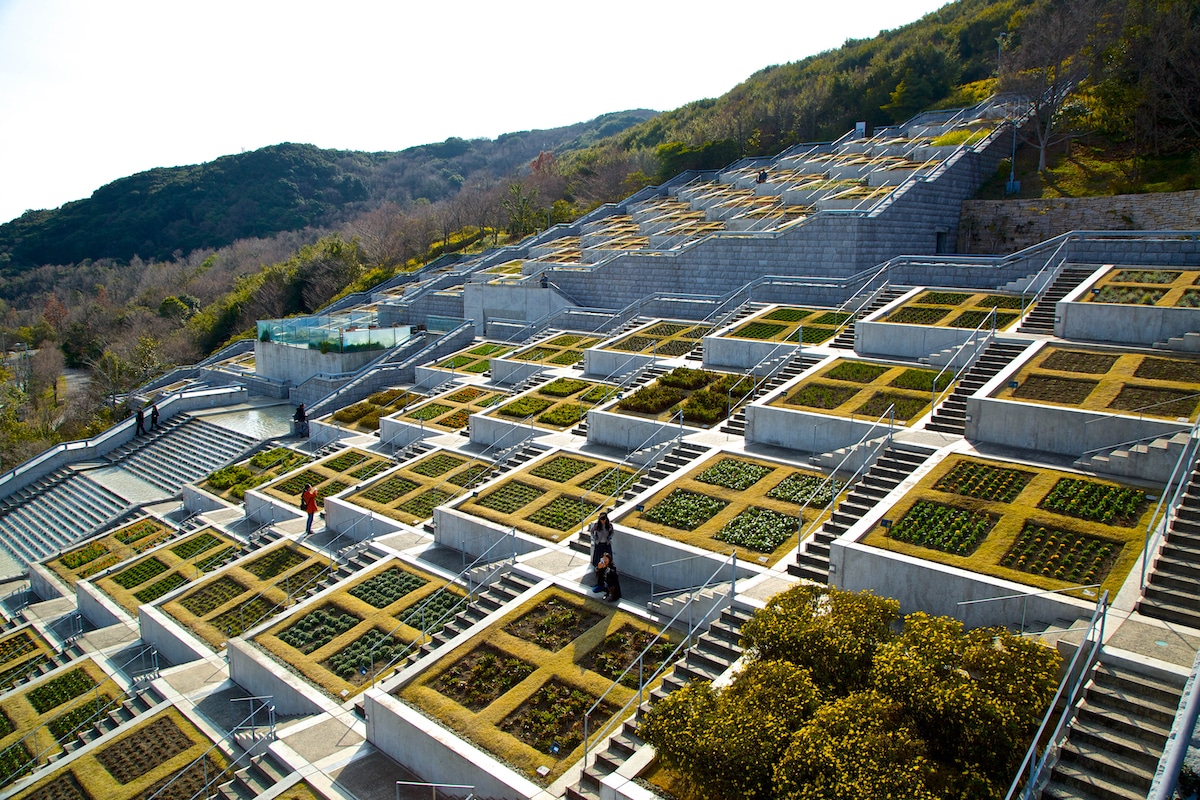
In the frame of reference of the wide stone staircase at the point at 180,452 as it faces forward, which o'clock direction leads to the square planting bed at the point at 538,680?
The square planting bed is roughly at 10 o'clock from the wide stone staircase.

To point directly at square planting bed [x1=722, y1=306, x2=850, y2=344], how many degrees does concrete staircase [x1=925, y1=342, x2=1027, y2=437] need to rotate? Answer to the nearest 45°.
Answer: approximately 90° to its right

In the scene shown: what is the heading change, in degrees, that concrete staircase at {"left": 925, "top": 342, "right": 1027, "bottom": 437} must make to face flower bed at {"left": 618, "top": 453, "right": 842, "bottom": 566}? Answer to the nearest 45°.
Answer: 0° — it already faces it

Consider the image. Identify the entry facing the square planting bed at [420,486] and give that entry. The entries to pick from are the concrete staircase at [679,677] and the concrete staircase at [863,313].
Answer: the concrete staircase at [863,313]

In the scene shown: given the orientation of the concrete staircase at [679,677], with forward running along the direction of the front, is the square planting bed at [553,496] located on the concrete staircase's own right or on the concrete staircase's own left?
on the concrete staircase's own right

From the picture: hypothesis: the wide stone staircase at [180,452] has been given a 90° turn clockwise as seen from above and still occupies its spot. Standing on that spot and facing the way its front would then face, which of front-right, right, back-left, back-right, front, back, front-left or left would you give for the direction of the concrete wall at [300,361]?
right

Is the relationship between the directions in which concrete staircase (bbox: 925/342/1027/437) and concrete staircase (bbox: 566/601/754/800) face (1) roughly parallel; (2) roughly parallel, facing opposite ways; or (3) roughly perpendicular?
roughly parallel

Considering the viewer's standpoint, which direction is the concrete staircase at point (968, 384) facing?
facing the viewer and to the left of the viewer

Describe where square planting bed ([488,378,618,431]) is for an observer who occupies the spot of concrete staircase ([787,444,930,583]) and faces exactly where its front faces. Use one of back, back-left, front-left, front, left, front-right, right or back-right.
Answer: right

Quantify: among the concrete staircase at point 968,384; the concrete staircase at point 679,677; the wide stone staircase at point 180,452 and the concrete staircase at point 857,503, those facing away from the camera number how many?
0

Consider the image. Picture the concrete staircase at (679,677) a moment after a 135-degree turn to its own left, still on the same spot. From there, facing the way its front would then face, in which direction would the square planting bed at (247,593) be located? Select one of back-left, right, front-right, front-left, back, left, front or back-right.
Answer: back-left

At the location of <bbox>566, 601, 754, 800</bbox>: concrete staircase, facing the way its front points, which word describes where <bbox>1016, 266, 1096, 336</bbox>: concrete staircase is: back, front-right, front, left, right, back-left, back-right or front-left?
back

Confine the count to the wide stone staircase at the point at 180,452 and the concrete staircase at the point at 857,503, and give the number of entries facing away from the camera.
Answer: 0

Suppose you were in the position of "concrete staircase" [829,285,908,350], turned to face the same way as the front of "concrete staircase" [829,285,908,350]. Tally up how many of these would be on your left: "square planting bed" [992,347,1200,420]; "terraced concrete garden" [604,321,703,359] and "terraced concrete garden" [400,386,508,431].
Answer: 1

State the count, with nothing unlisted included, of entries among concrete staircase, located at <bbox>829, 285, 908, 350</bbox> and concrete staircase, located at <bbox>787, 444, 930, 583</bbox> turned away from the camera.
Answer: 0

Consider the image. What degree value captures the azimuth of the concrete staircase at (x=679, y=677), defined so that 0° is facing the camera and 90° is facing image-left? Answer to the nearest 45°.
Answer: approximately 45°

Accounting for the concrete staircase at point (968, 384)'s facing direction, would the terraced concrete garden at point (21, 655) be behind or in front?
in front
